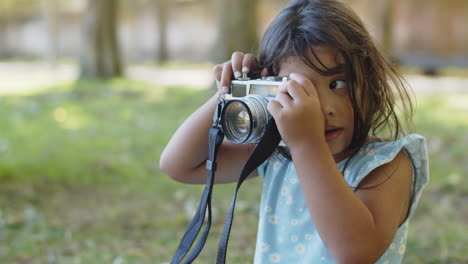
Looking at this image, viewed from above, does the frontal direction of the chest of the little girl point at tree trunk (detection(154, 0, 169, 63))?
no

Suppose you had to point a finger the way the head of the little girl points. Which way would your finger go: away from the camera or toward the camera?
toward the camera

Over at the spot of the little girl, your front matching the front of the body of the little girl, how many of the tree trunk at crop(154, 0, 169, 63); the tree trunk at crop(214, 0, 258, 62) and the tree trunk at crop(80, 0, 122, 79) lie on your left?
0

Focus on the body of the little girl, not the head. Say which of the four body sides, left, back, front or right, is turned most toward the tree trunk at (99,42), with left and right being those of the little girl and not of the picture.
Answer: right

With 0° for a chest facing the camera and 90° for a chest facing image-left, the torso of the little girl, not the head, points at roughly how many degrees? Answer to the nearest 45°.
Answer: approximately 45°

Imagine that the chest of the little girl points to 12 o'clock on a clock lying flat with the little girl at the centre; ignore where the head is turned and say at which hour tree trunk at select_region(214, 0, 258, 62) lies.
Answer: The tree trunk is roughly at 4 o'clock from the little girl.
